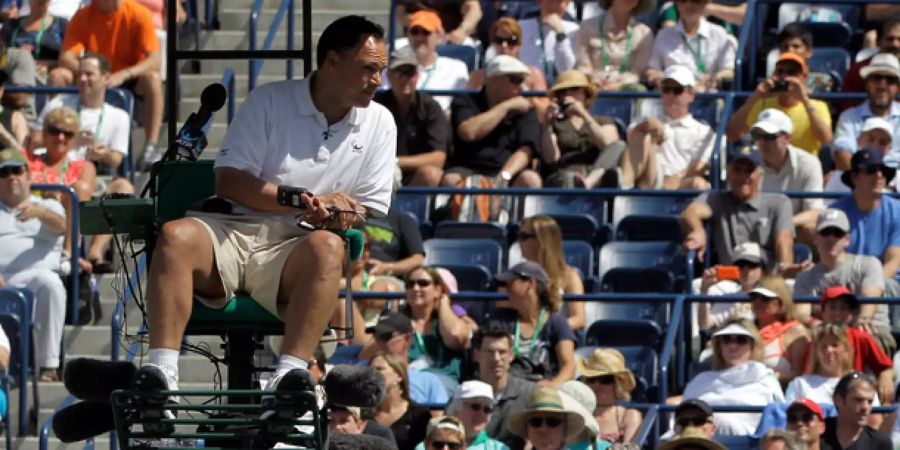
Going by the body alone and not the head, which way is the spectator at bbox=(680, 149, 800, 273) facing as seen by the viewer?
toward the camera

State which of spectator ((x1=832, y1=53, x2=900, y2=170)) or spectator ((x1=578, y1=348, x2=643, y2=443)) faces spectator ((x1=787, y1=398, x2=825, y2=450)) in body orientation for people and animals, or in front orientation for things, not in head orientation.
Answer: spectator ((x1=832, y1=53, x2=900, y2=170))

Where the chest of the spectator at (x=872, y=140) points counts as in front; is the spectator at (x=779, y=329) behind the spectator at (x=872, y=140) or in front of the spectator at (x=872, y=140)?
in front

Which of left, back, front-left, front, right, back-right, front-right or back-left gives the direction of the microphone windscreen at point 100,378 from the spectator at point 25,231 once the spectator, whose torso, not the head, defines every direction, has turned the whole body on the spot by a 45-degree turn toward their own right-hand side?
front-left

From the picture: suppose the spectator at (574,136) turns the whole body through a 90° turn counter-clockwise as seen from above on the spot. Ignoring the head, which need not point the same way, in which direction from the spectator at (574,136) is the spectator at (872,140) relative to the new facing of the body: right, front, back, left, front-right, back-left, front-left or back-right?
front-left

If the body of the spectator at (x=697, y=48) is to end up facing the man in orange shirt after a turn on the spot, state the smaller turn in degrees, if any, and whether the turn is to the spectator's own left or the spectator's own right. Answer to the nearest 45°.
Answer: approximately 90° to the spectator's own right

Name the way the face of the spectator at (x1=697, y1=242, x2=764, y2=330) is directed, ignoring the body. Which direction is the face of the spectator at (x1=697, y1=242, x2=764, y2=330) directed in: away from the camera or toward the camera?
toward the camera

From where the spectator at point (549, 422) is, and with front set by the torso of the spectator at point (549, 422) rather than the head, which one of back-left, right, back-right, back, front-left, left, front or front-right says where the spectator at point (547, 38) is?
back

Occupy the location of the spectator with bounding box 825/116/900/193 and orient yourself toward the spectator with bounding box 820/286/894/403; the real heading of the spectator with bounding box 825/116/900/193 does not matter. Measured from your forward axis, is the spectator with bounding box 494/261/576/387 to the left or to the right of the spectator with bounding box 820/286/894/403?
right

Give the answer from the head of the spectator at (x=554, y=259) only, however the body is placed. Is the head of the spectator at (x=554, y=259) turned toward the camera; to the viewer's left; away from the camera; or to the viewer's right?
to the viewer's left

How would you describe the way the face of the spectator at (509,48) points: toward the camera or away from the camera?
toward the camera
